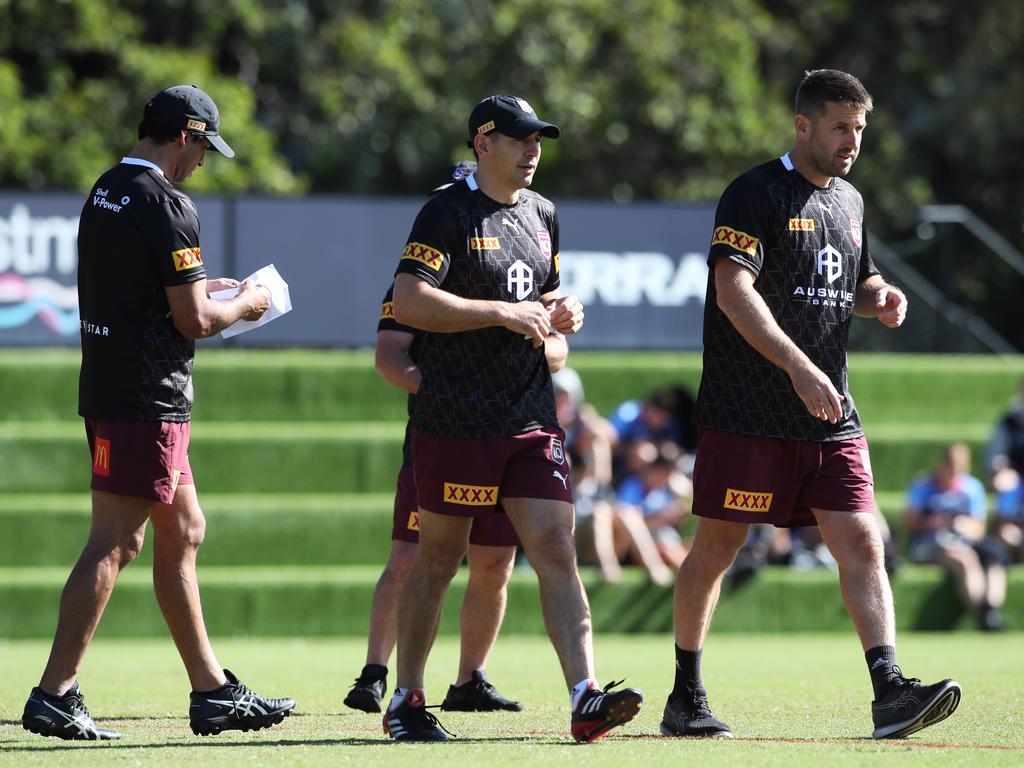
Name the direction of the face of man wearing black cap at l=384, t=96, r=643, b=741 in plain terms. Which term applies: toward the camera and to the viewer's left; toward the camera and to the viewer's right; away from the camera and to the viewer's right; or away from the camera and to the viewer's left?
toward the camera and to the viewer's right

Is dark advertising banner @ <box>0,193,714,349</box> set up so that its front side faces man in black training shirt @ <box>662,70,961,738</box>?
yes

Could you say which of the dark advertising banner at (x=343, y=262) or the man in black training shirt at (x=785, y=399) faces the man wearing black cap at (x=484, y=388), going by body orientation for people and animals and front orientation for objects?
the dark advertising banner

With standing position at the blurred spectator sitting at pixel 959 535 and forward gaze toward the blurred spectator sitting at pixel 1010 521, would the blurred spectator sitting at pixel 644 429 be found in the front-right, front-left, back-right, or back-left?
back-left

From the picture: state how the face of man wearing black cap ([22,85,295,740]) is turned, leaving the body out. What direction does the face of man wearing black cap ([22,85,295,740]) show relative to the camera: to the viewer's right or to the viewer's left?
to the viewer's right

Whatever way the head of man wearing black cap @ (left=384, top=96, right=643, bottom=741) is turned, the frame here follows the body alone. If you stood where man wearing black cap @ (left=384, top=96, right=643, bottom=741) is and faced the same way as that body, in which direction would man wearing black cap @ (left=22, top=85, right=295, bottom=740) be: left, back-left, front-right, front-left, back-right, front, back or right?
back-right

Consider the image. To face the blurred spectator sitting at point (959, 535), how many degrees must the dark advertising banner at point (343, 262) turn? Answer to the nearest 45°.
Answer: approximately 45° to its left

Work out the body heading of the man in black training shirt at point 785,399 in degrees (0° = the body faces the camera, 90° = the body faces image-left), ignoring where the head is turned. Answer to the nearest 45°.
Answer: approximately 315°

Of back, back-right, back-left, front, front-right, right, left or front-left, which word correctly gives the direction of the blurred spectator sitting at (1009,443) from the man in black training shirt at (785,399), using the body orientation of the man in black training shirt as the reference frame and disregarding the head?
back-left

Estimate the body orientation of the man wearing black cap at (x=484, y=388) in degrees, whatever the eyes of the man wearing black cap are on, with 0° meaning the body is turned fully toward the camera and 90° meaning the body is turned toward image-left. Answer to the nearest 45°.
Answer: approximately 315°

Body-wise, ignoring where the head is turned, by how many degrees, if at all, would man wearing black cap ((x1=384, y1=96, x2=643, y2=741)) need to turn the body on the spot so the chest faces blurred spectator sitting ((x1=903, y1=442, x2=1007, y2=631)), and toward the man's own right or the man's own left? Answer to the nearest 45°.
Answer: approximately 90° to the man's own left
